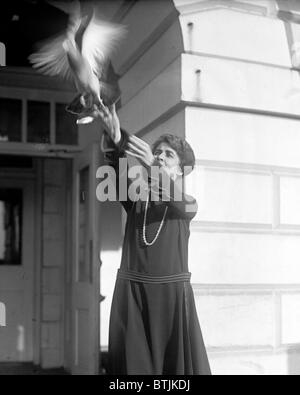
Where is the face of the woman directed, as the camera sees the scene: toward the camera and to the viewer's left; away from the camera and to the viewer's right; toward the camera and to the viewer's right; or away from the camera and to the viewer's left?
toward the camera and to the viewer's left

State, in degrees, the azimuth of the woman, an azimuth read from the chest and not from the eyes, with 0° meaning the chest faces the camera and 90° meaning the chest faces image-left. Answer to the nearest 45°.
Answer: approximately 45°
